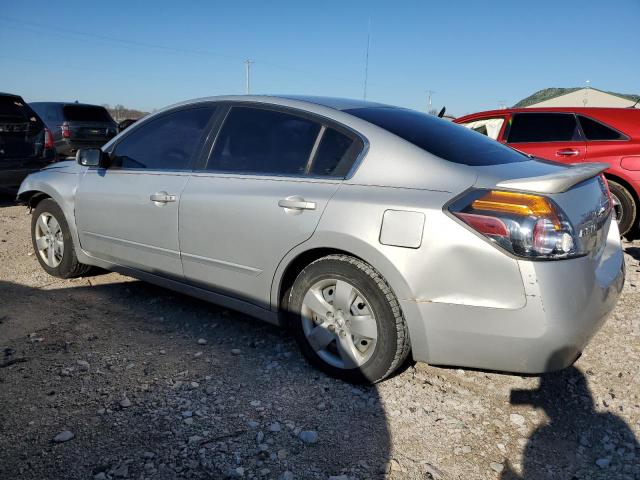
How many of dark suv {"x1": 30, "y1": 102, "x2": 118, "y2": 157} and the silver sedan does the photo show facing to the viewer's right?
0

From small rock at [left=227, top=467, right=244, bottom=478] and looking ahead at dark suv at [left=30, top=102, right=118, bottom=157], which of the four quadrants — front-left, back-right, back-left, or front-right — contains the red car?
front-right

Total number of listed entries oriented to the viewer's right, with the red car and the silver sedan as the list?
0

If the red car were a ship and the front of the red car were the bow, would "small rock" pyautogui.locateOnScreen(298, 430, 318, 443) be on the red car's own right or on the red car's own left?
on the red car's own left

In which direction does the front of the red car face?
to the viewer's left

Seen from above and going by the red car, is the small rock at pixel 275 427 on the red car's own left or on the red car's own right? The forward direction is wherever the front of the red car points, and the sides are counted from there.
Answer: on the red car's own left

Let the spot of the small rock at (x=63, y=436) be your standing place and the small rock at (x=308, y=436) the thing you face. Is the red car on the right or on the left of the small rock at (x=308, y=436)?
left

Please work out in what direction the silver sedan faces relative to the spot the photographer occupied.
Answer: facing away from the viewer and to the left of the viewer

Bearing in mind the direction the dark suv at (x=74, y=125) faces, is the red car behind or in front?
behind

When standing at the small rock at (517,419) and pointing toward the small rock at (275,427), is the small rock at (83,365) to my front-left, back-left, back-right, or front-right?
front-right

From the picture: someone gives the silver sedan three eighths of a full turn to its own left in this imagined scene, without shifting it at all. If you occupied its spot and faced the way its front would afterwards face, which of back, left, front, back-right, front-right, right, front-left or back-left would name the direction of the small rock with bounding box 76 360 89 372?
right

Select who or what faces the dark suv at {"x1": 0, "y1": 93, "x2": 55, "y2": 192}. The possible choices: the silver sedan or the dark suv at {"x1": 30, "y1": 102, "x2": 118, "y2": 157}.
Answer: the silver sedan

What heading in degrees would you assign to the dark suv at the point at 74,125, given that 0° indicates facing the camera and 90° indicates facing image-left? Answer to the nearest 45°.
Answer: approximately 135°

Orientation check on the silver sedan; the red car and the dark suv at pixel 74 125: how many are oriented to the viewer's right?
0

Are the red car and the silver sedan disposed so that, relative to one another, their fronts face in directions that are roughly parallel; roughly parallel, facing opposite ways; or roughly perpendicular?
roughly parallel

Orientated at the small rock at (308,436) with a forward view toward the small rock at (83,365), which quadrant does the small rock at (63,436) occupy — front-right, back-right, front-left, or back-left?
front-left
